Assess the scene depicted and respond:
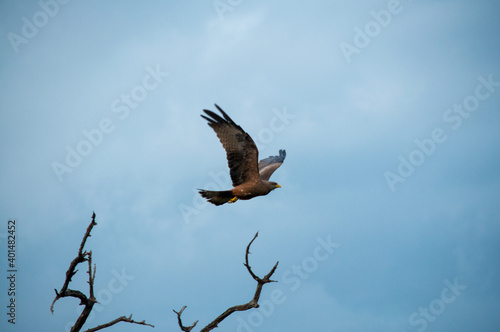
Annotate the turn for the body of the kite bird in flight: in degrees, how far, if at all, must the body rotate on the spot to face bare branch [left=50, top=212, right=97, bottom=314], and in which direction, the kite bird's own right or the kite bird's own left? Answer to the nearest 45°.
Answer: approximately 135° to the kite bird's own right

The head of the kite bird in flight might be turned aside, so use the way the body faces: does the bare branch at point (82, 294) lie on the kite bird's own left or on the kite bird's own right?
on the kite bird's own right

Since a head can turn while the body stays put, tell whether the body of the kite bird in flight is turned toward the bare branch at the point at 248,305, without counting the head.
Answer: no

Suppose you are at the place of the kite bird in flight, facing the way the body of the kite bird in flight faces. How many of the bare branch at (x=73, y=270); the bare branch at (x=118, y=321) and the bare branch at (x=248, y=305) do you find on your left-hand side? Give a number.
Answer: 0

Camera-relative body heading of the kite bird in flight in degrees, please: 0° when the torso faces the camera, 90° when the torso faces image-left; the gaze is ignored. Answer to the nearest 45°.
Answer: approximately 270°

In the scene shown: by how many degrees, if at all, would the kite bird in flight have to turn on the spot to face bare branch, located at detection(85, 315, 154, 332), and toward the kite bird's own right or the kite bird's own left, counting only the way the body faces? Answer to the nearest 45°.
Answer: approximately 135° to the kite bird's own right
